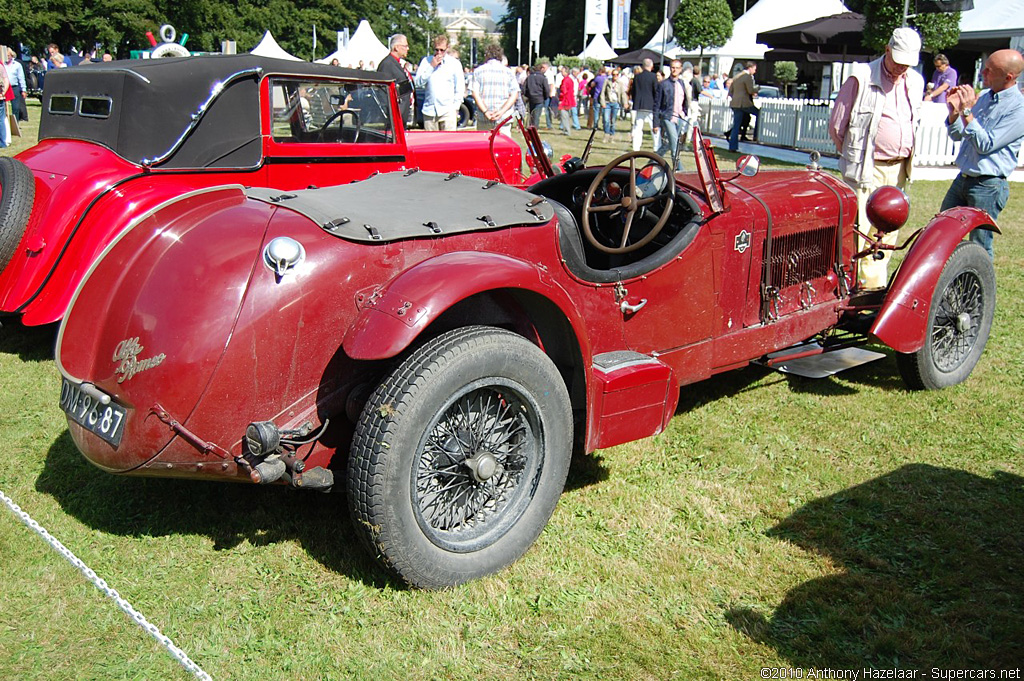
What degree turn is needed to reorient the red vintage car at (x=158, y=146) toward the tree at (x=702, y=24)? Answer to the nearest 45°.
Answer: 0° — it already faces it

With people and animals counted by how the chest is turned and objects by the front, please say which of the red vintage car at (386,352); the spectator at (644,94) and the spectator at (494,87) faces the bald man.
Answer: the red vintage car

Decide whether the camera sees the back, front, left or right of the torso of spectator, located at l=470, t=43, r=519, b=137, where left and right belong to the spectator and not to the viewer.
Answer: back

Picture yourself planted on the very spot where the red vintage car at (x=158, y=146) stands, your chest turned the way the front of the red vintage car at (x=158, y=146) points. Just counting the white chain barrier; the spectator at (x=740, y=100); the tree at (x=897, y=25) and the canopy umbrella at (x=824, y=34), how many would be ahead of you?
3

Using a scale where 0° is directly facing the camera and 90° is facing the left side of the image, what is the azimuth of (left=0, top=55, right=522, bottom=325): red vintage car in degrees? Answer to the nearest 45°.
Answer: approximately 225°

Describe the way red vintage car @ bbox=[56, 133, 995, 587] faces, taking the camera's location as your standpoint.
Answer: facing away from the viewer and to the right of the viewer
